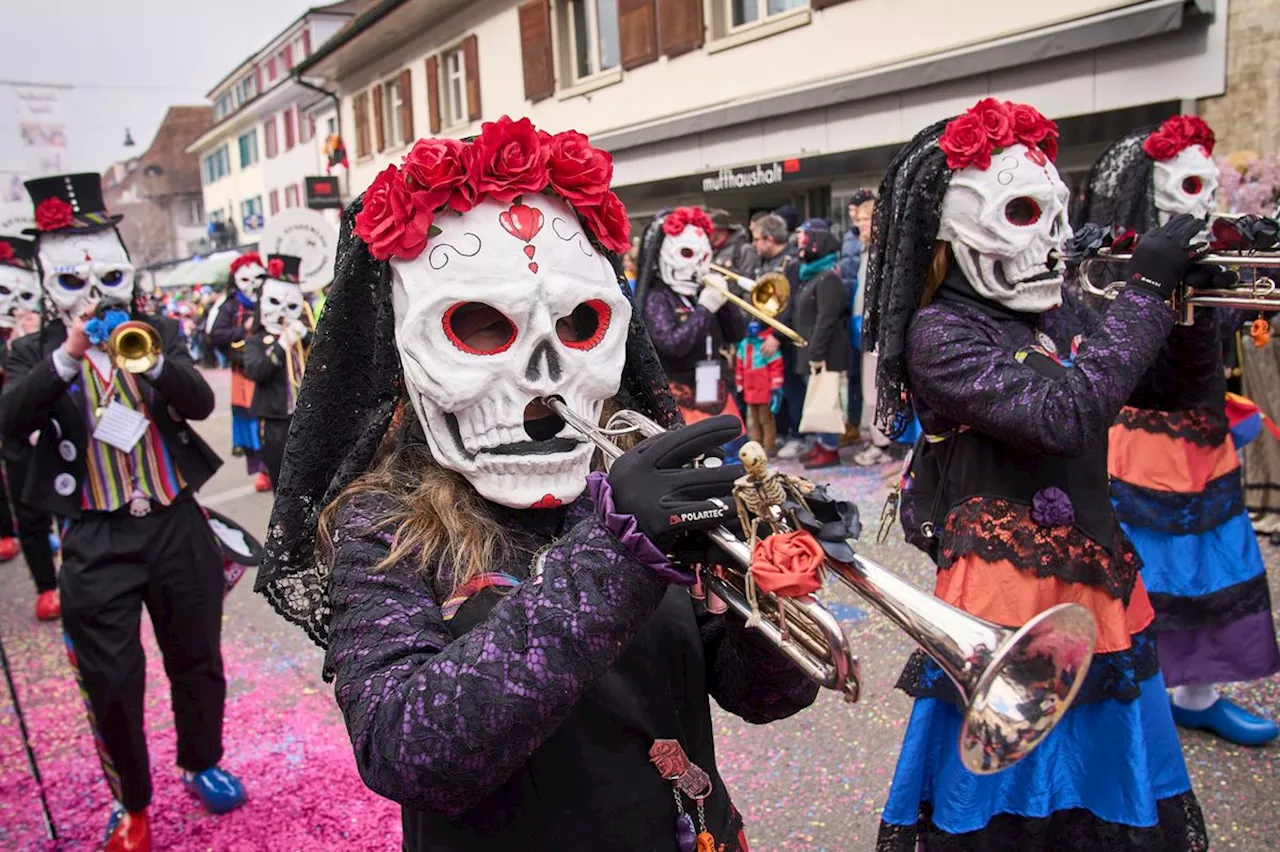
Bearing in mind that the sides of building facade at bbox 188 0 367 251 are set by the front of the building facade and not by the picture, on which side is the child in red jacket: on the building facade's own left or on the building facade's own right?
on the building facade's own left
